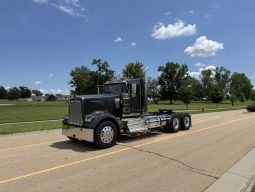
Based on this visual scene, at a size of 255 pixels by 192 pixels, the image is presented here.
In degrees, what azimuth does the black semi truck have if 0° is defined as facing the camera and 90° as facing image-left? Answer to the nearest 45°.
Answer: approximately 45°
